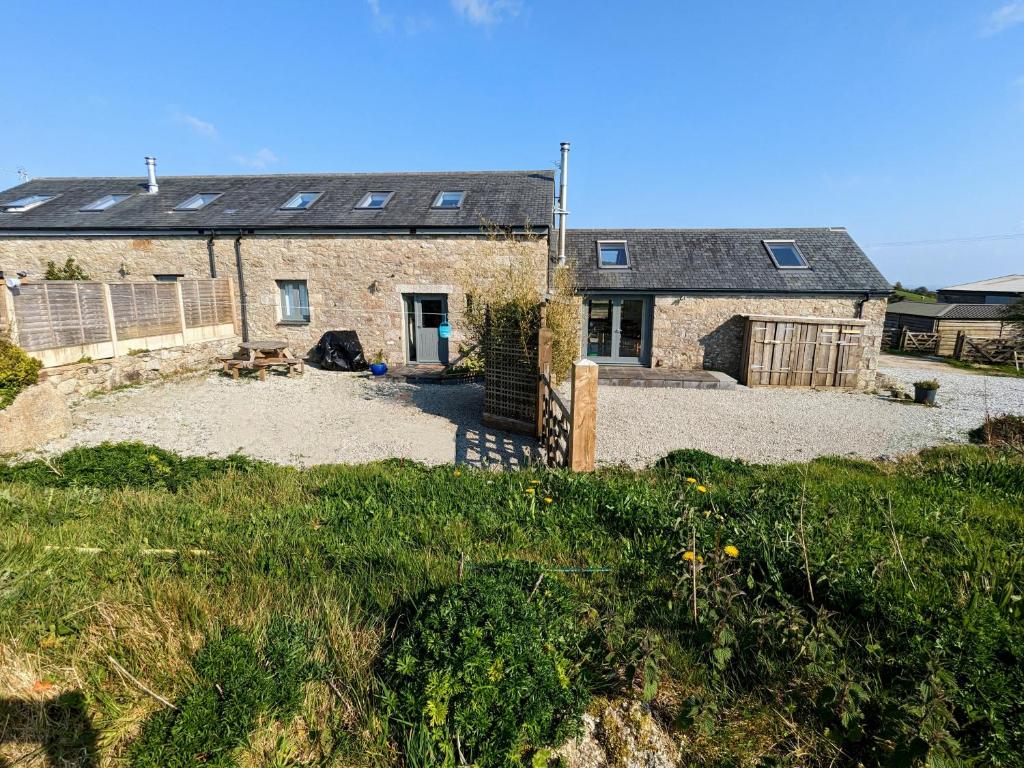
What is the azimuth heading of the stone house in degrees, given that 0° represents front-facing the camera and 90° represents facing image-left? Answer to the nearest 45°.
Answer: approximately 0°

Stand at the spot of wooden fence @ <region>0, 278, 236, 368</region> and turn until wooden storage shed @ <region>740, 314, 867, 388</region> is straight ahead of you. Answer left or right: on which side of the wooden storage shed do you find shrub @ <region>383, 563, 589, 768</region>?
right

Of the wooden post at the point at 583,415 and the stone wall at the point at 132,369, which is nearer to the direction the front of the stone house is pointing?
the wooden post

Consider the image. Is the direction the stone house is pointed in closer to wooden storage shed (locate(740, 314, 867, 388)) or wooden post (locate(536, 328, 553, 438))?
the wooden post

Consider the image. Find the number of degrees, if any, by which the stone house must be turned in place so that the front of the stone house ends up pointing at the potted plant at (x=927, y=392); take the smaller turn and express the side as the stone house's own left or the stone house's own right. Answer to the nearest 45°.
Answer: approximately 45° to the stone house's own left

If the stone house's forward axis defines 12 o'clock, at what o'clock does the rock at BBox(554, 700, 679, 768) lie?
The rock is roughly at 12 o'clock from the stone house.

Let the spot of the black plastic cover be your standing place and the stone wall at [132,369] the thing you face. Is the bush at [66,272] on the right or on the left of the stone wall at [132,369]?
right

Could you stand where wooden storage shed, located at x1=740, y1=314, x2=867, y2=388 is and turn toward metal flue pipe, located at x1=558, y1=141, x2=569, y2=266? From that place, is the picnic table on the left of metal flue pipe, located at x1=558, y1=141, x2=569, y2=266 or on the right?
left

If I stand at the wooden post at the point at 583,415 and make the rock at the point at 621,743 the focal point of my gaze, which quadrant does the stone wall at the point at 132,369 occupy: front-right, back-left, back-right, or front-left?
back-right
